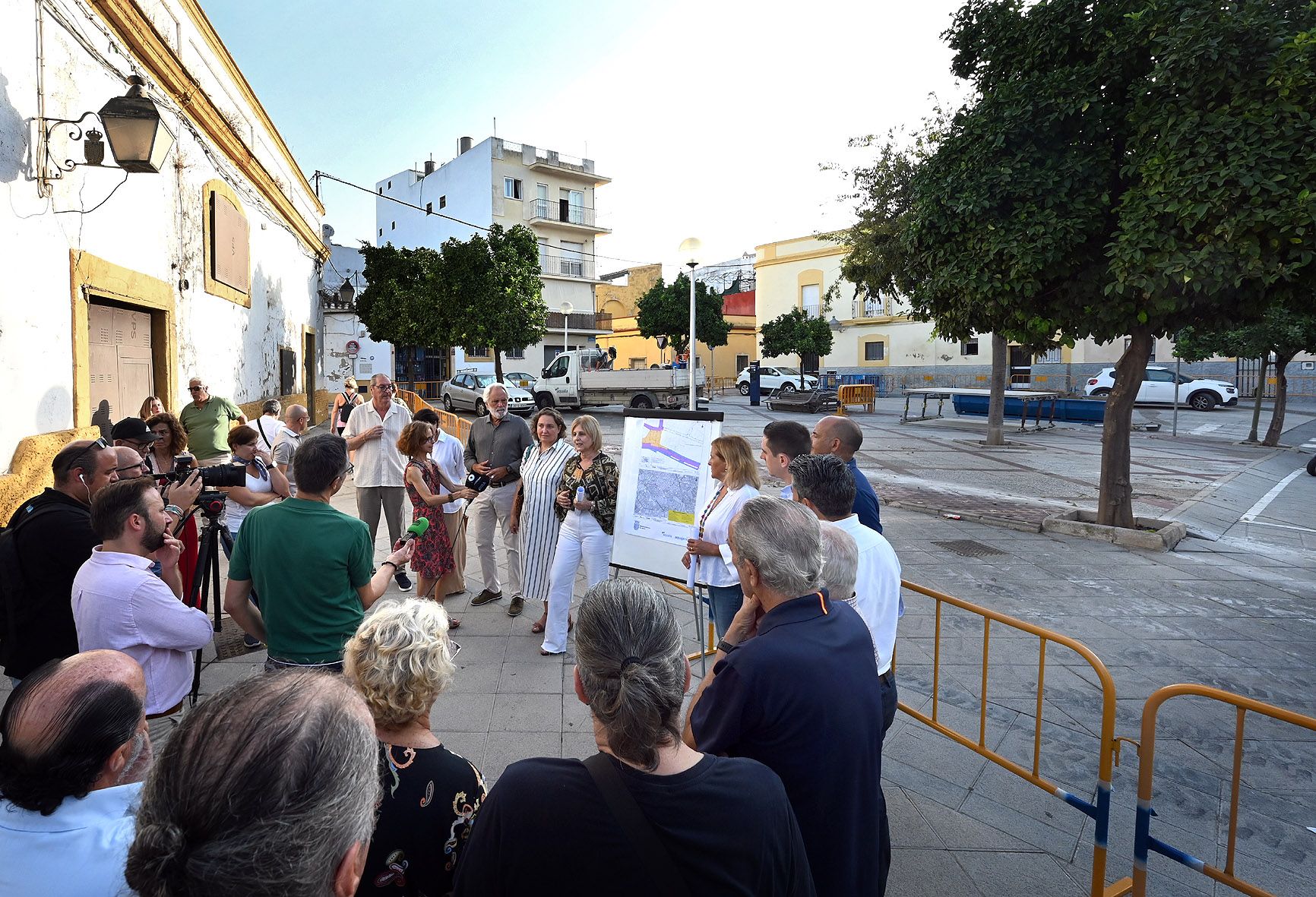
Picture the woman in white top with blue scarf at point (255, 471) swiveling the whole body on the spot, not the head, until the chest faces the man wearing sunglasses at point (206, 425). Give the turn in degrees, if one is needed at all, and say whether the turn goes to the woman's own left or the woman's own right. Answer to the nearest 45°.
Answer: approximately 135° to the woman's own left

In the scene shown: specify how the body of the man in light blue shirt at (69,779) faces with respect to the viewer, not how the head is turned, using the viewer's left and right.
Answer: facing away from the viewer and to the right of the viewer

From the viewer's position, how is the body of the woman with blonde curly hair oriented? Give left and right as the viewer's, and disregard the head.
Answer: facing away from the viewer and to the right of the viewer

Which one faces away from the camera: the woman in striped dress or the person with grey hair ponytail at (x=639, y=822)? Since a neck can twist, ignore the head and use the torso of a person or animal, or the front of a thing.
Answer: the person with grey hair ponytail

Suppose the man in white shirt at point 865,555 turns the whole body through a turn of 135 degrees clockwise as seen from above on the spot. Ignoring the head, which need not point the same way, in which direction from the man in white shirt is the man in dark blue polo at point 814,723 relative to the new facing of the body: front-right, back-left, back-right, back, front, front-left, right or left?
right

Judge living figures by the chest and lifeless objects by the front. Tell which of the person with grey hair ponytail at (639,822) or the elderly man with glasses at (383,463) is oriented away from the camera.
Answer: the person with grey hair ponytail

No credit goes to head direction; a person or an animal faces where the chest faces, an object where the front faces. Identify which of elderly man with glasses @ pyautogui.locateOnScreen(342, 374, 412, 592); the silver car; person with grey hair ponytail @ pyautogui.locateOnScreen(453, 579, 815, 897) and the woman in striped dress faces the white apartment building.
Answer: the person with grey hair ponytail

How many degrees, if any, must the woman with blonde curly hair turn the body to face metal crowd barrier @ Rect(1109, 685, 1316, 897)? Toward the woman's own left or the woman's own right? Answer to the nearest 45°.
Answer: approximately 45° to the woman's own right

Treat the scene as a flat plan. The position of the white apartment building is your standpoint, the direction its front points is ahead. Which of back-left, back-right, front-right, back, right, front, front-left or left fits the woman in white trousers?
front-right

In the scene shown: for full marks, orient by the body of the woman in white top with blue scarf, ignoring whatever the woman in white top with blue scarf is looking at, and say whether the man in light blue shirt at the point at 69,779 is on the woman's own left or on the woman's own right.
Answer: on the woman's own right

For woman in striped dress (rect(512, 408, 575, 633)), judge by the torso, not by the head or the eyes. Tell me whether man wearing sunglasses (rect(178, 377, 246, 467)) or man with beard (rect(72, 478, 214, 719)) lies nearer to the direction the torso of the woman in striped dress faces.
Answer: the man with beard

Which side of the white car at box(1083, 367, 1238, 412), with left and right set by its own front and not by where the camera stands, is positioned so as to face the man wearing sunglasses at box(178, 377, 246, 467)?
right

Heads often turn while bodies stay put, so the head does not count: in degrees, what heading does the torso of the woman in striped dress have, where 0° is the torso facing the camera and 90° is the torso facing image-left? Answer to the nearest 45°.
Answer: approximately 45°

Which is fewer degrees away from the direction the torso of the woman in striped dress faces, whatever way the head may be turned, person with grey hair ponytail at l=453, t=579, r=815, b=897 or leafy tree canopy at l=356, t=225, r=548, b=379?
the person with grey hair ponytail

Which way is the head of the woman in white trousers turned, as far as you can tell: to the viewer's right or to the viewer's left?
to the viewer's left

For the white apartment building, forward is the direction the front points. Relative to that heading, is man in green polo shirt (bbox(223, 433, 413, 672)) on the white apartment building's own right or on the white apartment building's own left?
on the white apartment building's own right

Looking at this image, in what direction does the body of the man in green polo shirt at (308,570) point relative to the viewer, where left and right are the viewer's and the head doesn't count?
facing away from the viewer and to the right of the viewer

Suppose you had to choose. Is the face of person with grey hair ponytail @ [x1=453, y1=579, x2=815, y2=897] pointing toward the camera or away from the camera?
away from the camera
